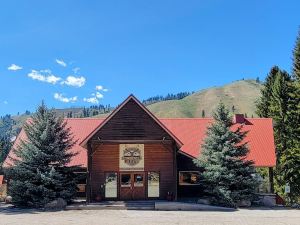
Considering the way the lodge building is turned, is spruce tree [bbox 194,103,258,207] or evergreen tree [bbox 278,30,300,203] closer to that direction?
the spruce tree

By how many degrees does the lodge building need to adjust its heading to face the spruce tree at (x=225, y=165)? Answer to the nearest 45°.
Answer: approximately 90° to its left

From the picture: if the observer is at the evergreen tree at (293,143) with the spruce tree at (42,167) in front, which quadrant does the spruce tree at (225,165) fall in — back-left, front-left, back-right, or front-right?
front-left

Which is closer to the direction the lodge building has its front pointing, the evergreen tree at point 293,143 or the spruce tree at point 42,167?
the spruce tree

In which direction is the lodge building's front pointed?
toward the camera

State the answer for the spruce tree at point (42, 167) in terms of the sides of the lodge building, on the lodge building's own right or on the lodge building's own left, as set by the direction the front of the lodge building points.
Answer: on the lodge building's own right

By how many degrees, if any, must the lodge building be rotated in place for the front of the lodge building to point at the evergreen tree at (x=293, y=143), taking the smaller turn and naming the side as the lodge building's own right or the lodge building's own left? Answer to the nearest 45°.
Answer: approximately 135° to the lodge building's own left
